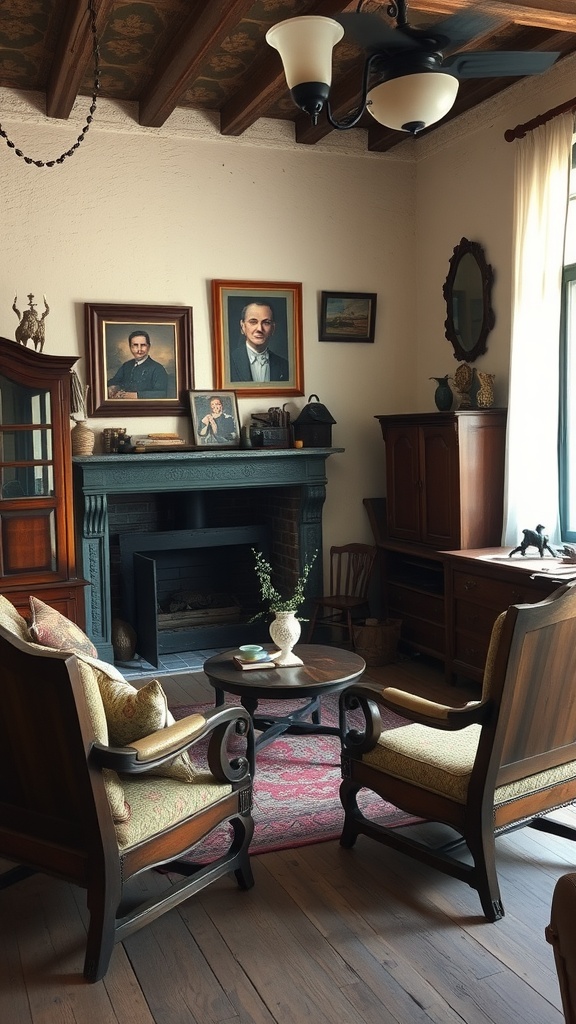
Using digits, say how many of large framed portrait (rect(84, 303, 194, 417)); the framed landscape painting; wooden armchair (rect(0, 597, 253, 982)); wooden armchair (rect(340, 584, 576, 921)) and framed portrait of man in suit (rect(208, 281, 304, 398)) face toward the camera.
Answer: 3

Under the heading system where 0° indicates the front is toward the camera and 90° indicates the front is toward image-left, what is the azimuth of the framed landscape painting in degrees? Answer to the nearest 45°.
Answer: approximately 0°

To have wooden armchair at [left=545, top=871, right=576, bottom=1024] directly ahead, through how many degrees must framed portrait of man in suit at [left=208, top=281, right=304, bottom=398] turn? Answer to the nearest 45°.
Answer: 0° — it already faces it

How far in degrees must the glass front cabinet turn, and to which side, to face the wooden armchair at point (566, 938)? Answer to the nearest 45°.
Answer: approximately 45° to its right

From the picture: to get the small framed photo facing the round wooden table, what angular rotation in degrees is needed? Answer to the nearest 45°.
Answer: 0° — it already faces it

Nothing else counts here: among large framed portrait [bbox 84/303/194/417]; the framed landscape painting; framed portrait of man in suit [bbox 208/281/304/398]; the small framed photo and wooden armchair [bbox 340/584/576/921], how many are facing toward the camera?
4

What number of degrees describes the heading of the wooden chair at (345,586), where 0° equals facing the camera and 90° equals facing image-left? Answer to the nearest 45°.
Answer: approximately 45°

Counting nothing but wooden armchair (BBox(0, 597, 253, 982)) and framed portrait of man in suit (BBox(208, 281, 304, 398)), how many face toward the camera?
1

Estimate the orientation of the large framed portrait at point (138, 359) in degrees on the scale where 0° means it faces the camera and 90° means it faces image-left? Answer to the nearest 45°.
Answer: approximately 0°

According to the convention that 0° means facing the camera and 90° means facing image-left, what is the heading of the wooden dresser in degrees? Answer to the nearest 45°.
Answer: approximately 45°
